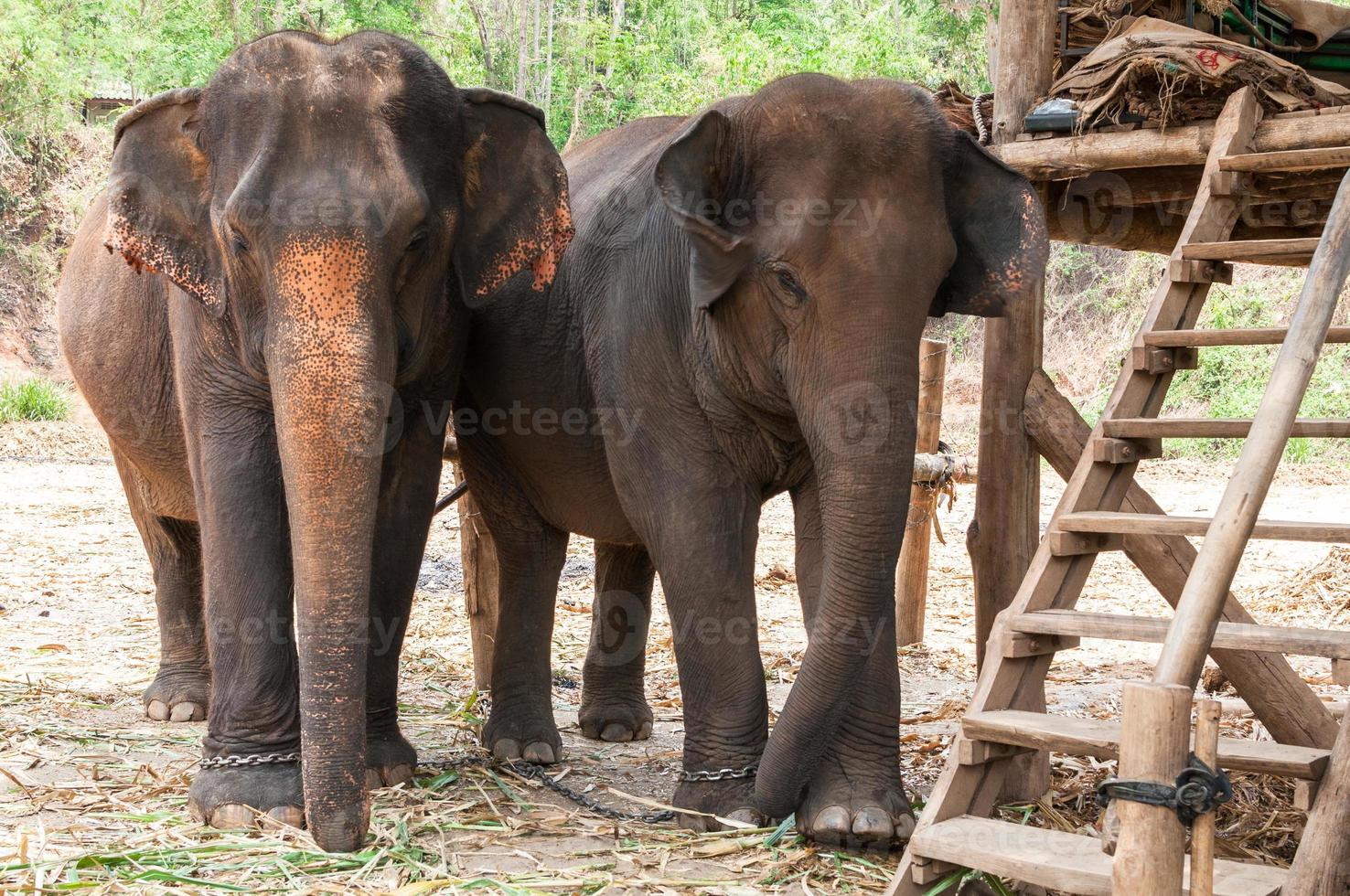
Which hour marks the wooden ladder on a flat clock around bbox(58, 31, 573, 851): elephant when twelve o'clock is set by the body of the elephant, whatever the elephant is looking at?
The wooden ladder is roughly at 10 o'clock from the elephant.

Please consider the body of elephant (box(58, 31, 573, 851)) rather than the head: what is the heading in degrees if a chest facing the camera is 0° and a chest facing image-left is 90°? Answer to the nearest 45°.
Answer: approximately 0°

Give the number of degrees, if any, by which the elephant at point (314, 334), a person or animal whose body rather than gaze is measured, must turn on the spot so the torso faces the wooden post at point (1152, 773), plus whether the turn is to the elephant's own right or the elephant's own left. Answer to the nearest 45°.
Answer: approximately 45° to the elephant's own left

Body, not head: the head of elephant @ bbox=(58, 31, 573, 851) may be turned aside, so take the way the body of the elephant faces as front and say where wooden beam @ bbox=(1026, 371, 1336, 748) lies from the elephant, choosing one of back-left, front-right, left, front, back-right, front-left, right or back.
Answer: left

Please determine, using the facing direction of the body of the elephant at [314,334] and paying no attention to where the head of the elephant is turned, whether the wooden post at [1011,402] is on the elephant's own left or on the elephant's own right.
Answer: on the elephant's own left

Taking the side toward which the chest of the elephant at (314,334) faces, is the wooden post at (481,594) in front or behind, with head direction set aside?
behind

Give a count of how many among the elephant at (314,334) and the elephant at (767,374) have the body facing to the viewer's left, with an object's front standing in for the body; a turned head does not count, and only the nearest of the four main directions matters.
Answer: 0
